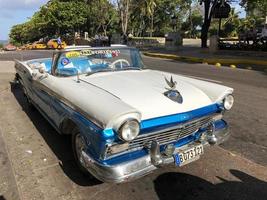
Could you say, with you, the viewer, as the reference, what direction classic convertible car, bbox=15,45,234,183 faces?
facing the viewer and to the right of the viewer

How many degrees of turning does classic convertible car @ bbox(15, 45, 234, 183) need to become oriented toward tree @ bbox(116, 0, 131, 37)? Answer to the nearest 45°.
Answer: approximately 135° to its left
